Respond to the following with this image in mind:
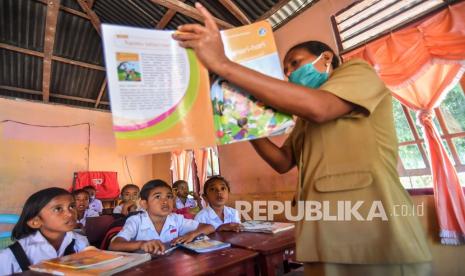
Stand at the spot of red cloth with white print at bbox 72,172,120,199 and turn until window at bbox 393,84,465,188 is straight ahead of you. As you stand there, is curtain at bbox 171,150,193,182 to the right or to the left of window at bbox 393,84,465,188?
left

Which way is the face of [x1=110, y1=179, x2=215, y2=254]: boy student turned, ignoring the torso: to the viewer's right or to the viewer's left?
to the viewer's right

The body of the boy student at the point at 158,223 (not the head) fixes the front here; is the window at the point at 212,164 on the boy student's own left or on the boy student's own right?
on the boy student's own left

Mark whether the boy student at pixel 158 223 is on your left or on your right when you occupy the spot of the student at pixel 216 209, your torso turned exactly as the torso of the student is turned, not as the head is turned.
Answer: on your right

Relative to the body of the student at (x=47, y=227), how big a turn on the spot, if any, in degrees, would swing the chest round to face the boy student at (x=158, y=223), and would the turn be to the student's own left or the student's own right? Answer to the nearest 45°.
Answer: approximately 45° to the student's own left

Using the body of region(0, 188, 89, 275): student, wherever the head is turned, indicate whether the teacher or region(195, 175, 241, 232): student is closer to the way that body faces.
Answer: the teacher
